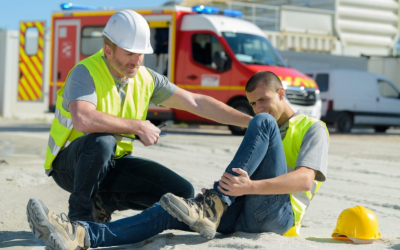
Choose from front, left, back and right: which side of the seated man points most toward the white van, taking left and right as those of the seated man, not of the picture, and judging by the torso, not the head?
right

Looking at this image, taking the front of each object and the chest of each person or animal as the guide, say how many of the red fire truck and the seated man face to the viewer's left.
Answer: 1

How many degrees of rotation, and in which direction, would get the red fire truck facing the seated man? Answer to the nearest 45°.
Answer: approximately 45° to its right

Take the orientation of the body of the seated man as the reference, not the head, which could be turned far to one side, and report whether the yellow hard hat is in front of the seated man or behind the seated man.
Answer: behind

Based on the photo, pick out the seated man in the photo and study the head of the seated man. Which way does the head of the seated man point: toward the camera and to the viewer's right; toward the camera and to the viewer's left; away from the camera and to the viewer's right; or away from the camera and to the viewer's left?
toward the camera and to the viewer's left

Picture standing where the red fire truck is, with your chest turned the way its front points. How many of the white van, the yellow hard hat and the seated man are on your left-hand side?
1

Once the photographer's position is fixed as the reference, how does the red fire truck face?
facing the viewer and to the right of the viewer

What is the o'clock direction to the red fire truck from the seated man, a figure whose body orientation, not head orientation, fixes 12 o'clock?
The red fire truck is roughly at 3 o'clock from the seated man.

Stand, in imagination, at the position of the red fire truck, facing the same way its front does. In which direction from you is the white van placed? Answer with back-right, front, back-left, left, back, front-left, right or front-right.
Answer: left

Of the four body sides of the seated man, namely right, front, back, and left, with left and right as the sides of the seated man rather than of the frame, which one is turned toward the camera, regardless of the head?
left
